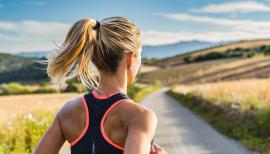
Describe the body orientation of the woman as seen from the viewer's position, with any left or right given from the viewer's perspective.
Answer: facing away from the viewer and to the right of the viewer

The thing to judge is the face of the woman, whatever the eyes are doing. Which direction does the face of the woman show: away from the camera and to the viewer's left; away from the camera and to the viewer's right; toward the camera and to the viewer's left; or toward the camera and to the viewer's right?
away from the camera and to the viewer's right

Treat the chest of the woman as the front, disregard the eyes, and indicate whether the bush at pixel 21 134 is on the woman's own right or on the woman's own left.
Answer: on the woman's own left
